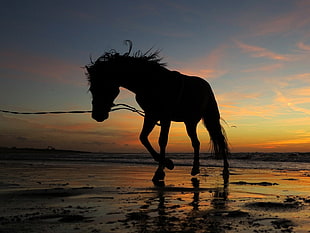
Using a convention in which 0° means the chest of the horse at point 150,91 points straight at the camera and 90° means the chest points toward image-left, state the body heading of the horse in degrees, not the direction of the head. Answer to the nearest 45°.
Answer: approximately 45°
